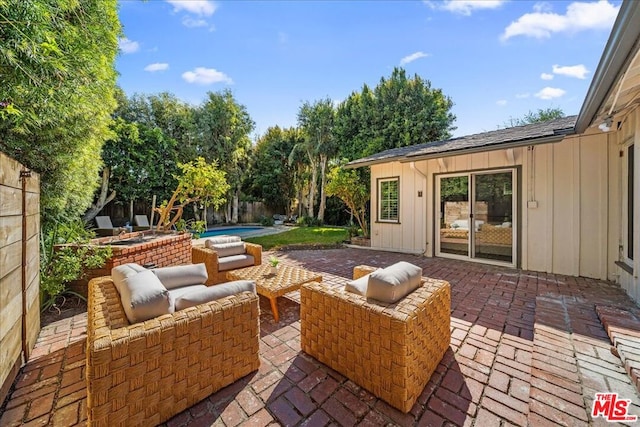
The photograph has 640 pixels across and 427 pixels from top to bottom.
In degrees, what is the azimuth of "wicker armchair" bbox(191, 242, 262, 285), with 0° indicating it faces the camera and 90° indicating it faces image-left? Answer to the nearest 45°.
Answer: approximately 315°

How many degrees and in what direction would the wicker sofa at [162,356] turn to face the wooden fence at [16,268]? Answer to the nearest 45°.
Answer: approximately 90° to its left

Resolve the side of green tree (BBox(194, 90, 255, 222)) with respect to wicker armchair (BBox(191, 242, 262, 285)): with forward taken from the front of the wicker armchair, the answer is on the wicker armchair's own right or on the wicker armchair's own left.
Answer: on the wicker armchair's own left

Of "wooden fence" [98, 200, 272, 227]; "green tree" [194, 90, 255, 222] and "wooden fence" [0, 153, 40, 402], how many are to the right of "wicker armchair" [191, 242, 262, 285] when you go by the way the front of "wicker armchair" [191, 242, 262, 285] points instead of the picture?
1

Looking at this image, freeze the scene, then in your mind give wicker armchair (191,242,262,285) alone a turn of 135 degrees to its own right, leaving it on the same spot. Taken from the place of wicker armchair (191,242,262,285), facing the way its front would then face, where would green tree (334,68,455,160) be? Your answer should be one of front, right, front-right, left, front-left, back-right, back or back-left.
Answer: back-right

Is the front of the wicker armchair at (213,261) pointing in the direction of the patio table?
yes

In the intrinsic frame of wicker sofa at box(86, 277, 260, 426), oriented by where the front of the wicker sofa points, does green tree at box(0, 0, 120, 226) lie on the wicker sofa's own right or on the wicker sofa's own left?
on the wicker sofa's own left

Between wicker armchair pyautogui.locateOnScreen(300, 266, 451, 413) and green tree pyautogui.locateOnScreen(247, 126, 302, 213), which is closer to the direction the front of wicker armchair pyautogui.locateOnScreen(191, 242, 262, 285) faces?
the wicker armchair

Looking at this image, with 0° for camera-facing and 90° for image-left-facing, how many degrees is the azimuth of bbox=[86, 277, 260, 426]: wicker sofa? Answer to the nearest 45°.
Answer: approximately 225°

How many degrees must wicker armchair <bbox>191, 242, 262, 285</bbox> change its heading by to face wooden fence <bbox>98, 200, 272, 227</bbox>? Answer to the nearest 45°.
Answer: approximately 135° to its left

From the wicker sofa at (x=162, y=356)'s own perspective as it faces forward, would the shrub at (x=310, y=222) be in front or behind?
in front

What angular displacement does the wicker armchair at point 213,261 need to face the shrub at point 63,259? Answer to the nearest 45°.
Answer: approximately 135° to its right

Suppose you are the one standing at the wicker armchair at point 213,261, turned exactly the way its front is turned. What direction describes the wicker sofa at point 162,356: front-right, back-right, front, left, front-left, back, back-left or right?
front-right
